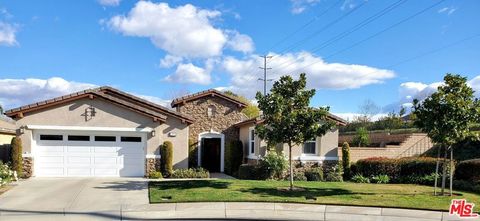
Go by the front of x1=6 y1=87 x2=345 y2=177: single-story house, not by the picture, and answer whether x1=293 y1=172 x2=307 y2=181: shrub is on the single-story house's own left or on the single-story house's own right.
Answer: on the single-story house's own left

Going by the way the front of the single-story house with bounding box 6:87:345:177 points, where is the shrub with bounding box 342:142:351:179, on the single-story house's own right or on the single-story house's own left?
on the single-story house's own left

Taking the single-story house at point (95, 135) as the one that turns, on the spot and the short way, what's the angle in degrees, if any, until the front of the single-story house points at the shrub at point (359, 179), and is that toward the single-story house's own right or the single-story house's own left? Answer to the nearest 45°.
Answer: approximately 90° to the single-story house's own left

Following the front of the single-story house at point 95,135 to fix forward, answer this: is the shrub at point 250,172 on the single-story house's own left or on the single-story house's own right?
on the single-story house's own left

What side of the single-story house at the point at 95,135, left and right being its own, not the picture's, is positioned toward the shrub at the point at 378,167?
left

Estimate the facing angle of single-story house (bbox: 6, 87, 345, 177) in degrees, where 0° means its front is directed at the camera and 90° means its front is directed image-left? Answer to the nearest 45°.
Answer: approximately 0°

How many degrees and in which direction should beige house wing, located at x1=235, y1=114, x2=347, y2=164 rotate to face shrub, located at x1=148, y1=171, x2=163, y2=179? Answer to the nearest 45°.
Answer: approximately 45° to its right

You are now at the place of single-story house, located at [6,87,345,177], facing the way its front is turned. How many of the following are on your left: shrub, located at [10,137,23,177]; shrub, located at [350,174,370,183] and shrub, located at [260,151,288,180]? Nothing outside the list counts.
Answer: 2

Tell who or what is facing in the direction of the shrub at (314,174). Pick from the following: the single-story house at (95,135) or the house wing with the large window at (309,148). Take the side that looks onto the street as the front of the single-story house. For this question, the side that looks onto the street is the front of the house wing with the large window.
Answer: the house wing with the large window

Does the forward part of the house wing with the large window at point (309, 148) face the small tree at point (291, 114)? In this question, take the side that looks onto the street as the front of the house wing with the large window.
yes

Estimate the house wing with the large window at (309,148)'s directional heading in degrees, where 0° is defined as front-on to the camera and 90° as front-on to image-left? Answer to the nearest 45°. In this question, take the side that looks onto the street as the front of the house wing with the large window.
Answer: approximately 0°

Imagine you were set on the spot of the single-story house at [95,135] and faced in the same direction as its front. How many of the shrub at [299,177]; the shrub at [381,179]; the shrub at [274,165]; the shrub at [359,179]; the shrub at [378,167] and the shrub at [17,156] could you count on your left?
5
